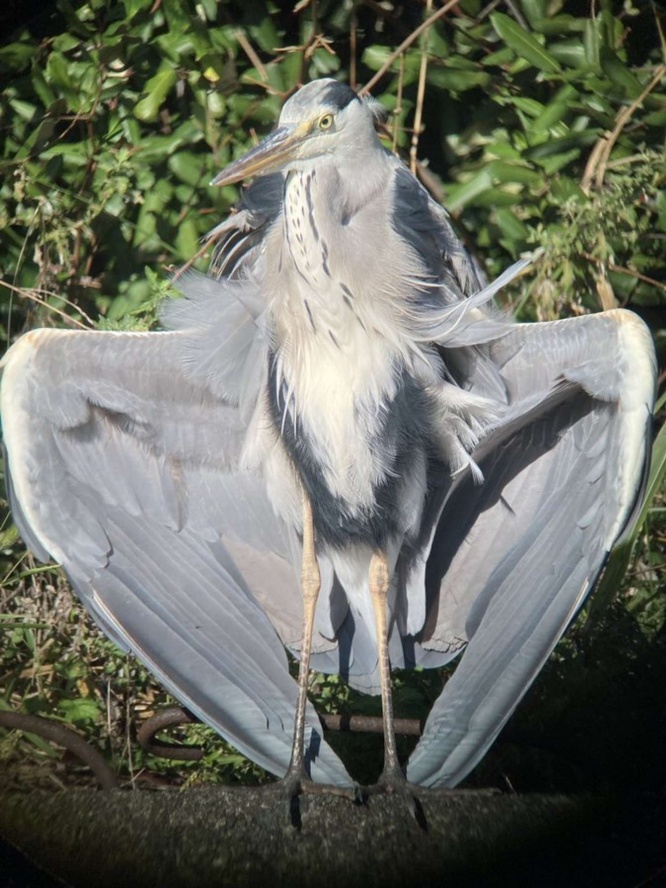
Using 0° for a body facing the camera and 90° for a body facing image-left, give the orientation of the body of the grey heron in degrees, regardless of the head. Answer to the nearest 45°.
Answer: approximately 0°
